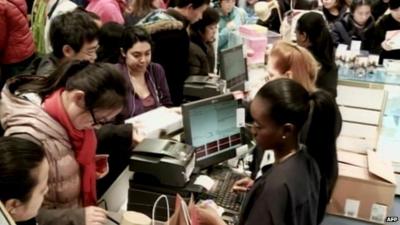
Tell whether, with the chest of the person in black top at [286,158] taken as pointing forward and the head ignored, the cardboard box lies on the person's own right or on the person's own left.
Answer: on the person's own right

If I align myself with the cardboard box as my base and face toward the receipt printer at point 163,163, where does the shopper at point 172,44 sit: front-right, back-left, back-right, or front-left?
front-right

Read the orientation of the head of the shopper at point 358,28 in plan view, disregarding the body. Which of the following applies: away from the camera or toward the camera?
toward the camera

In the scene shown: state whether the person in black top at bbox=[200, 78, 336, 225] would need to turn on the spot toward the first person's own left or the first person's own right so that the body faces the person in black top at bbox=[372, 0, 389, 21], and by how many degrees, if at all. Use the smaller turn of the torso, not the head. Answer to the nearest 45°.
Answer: approximately 90° to the first person's own right

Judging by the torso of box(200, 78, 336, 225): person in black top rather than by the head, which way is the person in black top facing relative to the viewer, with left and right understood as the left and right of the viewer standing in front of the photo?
facing to the left of the viewer

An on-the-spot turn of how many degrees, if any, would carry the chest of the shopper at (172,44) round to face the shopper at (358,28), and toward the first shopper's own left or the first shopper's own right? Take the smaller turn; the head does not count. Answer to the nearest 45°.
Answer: approximately 45° to the first shopper's own left

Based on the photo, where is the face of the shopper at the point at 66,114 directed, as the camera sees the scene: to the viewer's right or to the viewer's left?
to the viewer's right

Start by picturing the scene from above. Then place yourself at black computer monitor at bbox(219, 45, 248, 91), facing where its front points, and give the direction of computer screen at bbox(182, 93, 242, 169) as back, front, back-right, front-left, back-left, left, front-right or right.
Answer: front-right

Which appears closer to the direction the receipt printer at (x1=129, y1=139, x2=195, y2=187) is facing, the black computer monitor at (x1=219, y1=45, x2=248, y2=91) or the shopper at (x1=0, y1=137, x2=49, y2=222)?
the shopper

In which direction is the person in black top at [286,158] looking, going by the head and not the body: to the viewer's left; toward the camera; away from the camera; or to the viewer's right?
to the viewer's left

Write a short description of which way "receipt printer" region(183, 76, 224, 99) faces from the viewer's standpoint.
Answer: facing the viewer and to the right of the viewer

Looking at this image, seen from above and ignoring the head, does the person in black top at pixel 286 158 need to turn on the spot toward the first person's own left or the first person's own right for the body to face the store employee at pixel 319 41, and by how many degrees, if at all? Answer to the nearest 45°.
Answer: approximately 90° to the first person's own right

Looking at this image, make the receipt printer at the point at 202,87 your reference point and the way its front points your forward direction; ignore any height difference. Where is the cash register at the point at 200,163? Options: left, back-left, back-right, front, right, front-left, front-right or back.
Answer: front-right
